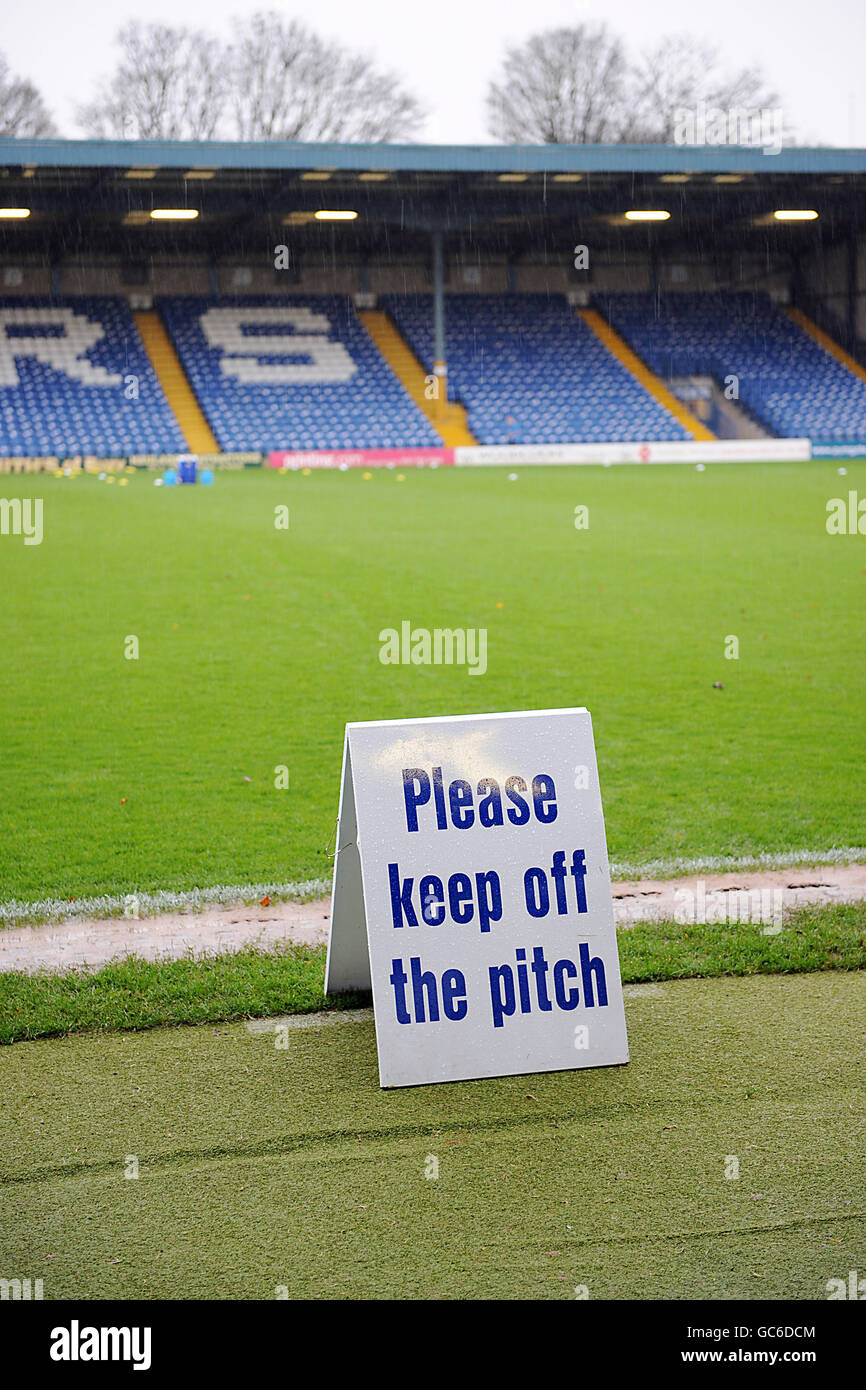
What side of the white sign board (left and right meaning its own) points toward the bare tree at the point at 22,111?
back

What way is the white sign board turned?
toward the camera
